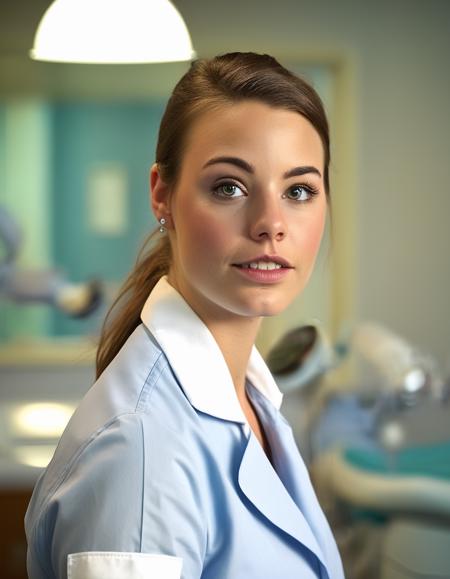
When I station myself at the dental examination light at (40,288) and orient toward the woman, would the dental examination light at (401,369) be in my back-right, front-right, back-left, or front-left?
front-left

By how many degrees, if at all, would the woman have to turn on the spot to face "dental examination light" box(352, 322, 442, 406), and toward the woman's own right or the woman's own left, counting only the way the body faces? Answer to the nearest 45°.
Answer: approximately 135° to the woman's own left

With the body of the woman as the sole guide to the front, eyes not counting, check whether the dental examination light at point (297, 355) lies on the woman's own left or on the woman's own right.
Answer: on the woman's own left

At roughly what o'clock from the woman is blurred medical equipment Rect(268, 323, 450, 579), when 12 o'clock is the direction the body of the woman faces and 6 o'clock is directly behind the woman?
The blurred medical equipment is roughly at 8 o'clock from the woman.
